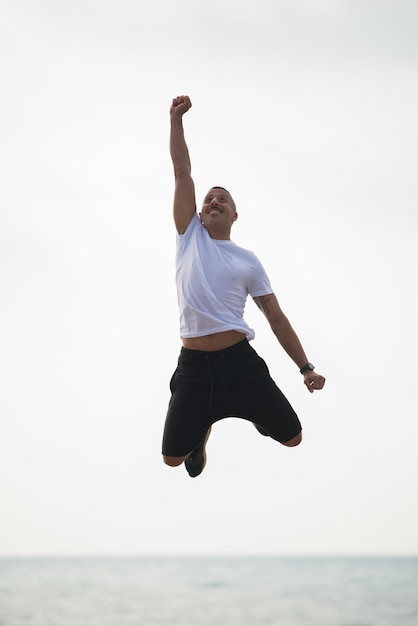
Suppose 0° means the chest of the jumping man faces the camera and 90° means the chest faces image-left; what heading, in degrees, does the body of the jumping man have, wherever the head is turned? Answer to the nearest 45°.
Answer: approximately 0°
